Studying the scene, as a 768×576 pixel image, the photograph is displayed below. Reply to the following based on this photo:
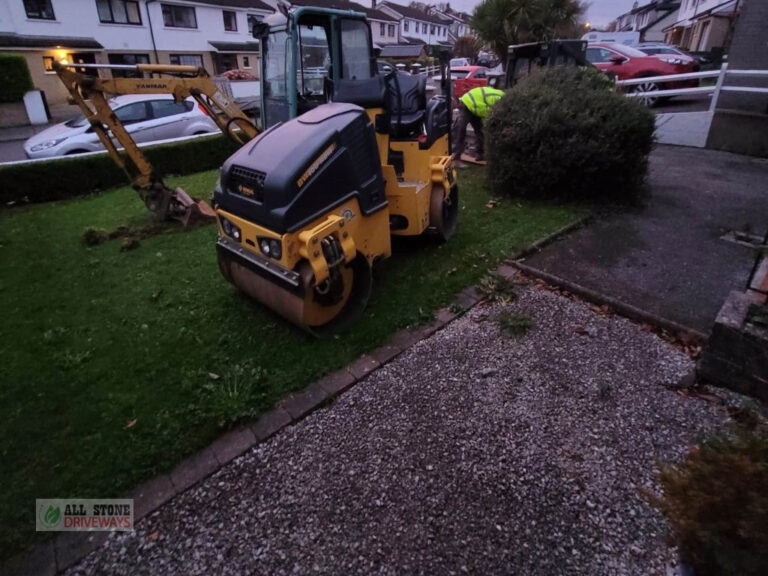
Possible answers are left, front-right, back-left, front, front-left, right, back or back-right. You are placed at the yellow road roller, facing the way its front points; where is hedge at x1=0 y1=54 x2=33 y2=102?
right

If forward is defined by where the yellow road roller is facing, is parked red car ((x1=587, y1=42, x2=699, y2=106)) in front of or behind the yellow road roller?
behind

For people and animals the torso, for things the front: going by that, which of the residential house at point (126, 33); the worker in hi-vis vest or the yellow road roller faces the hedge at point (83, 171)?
the residential house

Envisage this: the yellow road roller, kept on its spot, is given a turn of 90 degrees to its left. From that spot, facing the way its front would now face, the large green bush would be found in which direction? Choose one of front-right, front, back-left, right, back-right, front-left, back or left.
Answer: left

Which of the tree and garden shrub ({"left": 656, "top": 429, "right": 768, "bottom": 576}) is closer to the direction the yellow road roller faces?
the garden shrub

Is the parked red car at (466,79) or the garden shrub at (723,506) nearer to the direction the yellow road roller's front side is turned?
the garden shrub

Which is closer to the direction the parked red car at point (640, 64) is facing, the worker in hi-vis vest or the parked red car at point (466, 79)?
the worker in hi-vis vest

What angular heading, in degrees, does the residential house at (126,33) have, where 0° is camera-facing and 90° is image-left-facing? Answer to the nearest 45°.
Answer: approximately 0°
